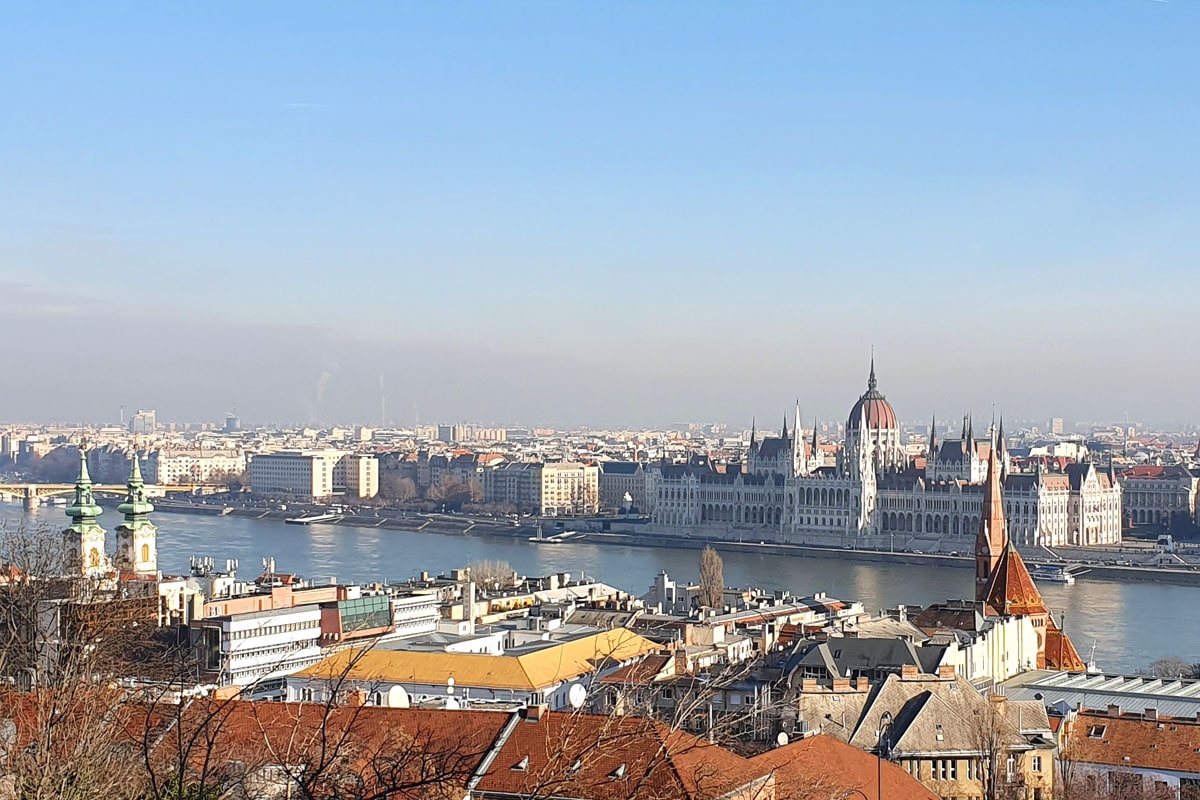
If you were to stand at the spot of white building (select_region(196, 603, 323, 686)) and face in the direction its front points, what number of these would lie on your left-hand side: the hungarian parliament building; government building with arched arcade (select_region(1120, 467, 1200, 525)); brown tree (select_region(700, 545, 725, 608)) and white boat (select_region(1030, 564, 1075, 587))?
4

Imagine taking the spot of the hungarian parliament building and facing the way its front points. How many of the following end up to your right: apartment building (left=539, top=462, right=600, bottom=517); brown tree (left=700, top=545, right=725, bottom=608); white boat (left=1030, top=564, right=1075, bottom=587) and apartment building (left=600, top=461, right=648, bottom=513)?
2

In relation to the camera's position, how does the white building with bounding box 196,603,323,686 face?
facing the viewer and to the right of the viewer

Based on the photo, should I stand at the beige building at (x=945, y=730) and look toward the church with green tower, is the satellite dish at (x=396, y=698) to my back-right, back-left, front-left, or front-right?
front-left

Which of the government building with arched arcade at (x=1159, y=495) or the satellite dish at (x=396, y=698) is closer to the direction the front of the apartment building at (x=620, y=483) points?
the satellite dish

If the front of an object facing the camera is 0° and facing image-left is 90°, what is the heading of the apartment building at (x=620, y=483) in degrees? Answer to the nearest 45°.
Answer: approximately 45°

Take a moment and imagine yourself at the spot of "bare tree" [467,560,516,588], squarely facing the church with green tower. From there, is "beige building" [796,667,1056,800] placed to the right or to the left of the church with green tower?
left

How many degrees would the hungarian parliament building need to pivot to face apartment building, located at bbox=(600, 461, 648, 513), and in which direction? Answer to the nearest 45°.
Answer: approximately 90° to its right

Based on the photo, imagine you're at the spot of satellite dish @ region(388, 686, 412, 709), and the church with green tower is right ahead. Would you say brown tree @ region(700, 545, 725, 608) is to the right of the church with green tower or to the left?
right

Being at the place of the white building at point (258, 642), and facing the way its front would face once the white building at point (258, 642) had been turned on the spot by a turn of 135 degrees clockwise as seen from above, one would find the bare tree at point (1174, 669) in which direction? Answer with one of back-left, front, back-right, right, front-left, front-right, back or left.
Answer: back

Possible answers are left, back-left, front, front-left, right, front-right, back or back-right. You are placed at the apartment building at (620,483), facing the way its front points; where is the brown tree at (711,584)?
front-left

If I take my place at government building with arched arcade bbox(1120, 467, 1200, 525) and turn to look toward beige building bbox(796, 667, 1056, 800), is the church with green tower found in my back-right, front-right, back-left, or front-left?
front-right

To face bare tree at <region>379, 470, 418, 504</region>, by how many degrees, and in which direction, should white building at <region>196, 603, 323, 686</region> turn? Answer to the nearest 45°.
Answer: approximately 135° to its left

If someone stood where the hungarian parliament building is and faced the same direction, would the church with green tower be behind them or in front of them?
in front

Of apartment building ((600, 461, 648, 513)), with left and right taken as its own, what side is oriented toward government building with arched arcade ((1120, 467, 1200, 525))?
left

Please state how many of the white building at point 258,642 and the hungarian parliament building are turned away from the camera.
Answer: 0
